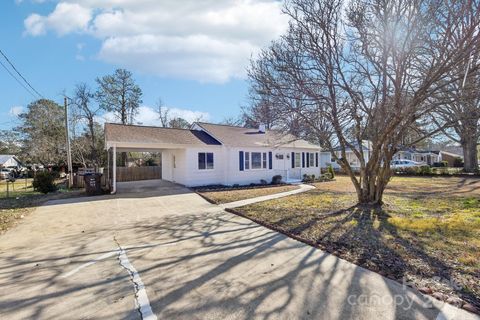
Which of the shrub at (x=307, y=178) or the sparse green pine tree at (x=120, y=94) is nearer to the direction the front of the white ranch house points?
the shrub

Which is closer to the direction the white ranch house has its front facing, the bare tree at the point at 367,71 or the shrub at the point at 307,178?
the bare tree

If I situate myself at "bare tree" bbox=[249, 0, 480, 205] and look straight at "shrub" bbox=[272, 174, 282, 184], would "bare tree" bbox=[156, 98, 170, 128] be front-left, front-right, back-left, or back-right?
front-left

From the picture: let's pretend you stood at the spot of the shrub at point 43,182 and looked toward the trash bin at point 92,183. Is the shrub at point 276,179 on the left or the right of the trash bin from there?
left

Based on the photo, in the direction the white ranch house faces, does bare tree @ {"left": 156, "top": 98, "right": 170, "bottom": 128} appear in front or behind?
behind

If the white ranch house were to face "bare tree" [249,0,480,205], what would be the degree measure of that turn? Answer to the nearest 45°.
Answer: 0° — it already faces it

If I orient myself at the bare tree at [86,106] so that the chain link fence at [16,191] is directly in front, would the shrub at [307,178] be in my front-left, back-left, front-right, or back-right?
front-left

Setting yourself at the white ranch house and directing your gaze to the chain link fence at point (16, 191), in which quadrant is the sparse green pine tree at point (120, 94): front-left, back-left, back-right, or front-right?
front-right

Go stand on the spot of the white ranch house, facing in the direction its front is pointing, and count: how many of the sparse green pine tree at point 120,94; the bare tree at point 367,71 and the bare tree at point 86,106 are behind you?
2

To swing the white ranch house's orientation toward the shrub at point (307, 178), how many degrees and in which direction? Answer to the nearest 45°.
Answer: approximately 45° to its left

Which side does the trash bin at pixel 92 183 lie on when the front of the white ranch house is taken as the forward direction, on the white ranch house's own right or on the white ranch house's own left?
on the white ranch house's own right

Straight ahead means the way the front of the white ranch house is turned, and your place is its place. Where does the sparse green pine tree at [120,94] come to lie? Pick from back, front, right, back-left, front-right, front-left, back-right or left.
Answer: back

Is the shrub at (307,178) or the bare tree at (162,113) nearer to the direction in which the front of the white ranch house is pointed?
the shrub

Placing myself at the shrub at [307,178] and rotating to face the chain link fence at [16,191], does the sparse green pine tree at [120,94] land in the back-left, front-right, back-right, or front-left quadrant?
front-right

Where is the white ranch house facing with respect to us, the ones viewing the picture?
facing the viewer and to the right of the viewer

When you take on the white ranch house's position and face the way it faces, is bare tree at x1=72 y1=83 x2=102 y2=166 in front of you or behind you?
behind

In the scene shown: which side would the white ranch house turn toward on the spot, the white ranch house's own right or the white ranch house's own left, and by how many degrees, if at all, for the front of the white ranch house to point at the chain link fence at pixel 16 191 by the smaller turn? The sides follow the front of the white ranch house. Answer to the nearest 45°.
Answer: approximately 135° to the white ranch house's own right
